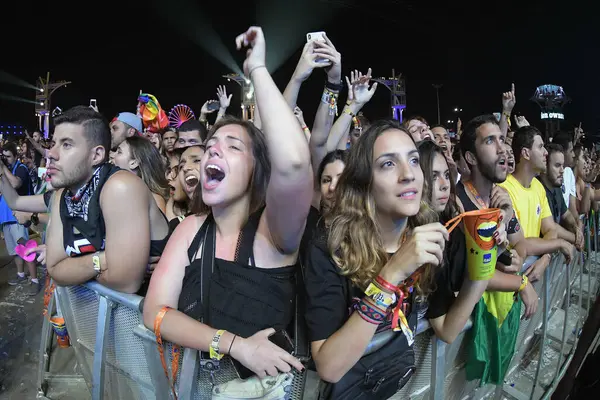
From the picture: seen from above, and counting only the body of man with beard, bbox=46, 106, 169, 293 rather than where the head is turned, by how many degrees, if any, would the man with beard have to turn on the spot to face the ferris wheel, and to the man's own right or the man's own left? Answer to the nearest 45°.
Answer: approximately 135° to the man's own right

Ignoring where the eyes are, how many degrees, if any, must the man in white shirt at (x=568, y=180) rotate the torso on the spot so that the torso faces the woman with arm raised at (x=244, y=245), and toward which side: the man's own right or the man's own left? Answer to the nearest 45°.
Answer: approximately 90° to the man's own right

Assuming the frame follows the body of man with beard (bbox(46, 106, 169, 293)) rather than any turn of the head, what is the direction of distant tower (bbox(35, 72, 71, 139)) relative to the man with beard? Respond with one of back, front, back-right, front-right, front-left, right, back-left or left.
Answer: back-right

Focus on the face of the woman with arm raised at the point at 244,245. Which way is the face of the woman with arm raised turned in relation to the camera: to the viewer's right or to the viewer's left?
to the viewer's left

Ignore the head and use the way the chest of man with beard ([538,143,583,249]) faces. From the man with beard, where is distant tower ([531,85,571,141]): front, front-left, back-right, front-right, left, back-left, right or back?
back-left
